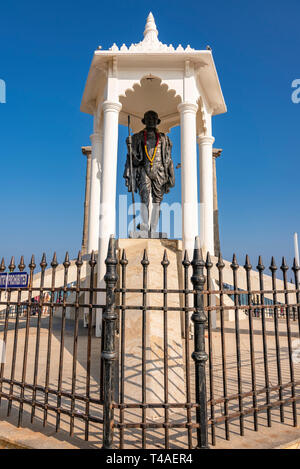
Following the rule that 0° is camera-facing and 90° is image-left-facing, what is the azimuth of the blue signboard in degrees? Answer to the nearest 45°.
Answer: approximately 0°

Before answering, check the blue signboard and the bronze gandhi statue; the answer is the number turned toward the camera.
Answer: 2

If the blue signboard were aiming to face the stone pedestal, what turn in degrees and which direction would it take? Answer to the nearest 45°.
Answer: approximately 90° to its left

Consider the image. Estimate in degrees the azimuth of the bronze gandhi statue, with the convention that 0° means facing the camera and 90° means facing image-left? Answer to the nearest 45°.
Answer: approximately 0°

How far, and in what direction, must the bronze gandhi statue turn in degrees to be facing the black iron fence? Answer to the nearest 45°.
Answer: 0° — it already faces it
